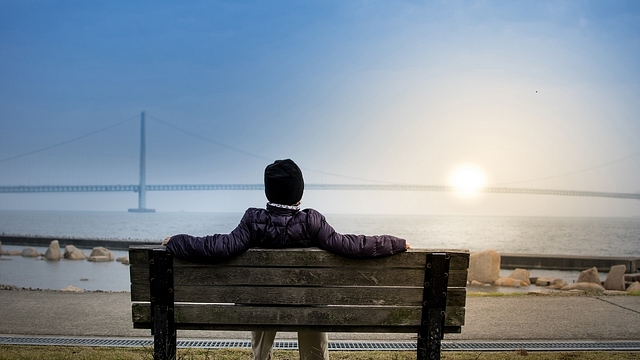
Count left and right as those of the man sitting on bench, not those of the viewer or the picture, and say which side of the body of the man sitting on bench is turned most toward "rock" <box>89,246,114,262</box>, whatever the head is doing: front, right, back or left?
front

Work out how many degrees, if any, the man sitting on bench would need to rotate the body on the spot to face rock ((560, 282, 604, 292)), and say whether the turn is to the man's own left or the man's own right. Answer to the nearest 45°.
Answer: approximately 45° to the man's own right

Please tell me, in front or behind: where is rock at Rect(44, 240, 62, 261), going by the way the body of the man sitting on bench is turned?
in front

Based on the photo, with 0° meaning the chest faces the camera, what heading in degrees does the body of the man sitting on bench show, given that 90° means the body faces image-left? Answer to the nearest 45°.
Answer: approximately 180°

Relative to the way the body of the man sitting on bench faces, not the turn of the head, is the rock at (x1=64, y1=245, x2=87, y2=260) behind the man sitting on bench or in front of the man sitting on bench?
in front

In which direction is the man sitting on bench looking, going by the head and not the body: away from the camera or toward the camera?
away from the camera

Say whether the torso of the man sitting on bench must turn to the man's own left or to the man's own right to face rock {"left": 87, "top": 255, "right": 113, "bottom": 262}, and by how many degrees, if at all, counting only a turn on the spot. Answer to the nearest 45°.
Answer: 0° — they already face it

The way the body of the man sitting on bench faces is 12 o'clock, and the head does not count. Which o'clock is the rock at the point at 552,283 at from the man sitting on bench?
The rock is roughly at 1 o'clock from the man sitting on bench.
